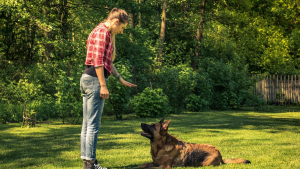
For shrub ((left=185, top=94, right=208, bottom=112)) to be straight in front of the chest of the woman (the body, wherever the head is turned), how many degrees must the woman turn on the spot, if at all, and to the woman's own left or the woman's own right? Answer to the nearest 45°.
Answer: approximately 90° to the woman's own left

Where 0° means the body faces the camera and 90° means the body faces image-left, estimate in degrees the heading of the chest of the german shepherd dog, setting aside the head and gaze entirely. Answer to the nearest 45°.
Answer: approximately 90°

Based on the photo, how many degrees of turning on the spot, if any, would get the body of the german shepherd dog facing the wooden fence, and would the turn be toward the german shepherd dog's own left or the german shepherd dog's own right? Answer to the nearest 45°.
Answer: approximately 90° to the german shepherd dog's own right

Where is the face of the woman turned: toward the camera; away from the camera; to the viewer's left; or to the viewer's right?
to the viewer's right

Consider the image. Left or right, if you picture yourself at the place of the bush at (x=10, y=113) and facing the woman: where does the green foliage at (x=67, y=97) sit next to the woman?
left

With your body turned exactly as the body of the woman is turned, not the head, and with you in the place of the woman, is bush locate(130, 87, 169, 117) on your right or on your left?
on your left

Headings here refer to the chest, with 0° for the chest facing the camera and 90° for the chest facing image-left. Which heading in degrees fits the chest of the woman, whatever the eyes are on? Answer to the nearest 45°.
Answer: approximately 270°

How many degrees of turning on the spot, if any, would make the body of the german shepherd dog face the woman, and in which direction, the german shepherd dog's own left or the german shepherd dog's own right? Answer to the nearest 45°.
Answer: approximately 45° to the german shepherd dog's own left

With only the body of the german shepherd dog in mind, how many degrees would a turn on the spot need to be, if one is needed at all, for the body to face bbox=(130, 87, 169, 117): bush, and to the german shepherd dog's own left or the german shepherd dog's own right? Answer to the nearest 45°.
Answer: approximately 90° to the german shepherd dog's own right

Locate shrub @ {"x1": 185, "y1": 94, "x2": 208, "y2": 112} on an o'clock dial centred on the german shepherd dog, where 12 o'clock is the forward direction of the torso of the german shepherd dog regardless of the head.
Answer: The shrub is roughly at 3 o'clock from the german shepherd dog.

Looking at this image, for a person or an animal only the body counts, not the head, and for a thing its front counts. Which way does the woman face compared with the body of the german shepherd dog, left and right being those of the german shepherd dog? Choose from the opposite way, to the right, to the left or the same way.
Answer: the opposite way

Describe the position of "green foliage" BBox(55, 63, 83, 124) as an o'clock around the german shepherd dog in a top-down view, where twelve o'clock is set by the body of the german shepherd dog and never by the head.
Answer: The green foliage is roughly at 2 o'clock from the german shepherd dog.

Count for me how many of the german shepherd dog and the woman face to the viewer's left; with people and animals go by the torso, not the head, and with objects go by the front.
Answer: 1

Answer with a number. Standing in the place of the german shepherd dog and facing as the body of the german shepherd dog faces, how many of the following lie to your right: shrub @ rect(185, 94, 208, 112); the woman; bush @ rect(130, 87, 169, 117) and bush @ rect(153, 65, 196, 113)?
3
